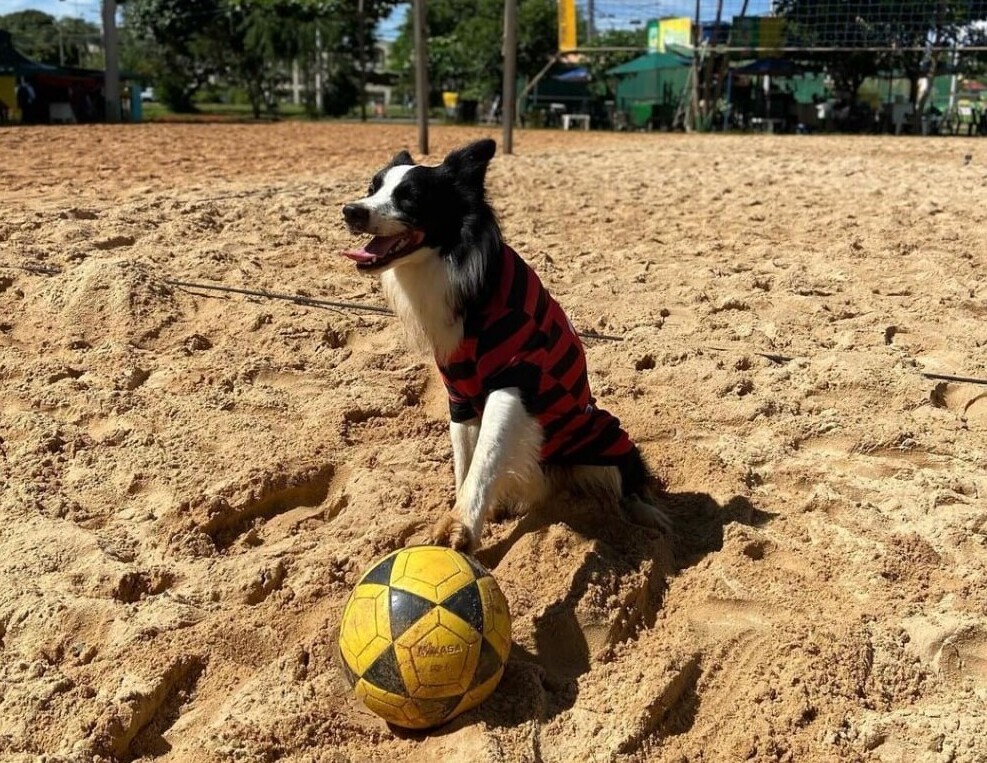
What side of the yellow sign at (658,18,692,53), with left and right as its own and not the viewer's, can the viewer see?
front

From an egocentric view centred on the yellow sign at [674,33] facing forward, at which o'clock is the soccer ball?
The soccer ball is roughly at 12 o'clock from the yellow sign.

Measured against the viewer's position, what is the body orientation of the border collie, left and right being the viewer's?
facing the viewer and to the left of the viewer

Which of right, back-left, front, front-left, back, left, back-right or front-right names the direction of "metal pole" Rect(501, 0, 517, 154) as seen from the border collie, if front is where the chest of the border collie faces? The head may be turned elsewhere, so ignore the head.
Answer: back-right

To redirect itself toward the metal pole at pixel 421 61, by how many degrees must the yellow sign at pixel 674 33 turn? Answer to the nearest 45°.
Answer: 0° — it already faces it

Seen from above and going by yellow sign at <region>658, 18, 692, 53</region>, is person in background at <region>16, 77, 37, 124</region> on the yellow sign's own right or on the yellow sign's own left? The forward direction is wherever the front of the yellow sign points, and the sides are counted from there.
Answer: on the yellow sign's own right

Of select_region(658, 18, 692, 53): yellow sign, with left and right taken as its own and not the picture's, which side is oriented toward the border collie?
front

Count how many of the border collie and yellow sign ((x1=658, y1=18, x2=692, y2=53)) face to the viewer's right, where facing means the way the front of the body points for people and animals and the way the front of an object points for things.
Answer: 0

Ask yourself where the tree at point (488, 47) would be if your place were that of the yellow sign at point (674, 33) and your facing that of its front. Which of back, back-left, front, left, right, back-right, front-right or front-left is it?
back-right

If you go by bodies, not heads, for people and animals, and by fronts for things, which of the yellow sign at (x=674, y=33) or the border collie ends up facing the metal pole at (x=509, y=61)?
the yellow sign
